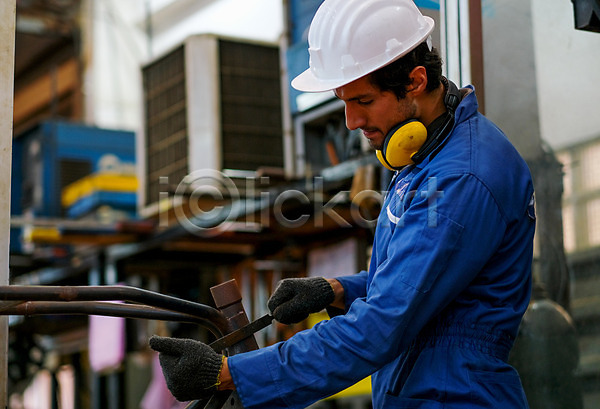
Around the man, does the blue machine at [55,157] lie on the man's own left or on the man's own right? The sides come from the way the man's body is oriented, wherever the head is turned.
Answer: on the man's own right

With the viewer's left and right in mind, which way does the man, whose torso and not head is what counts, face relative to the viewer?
facing to the left of the viewer

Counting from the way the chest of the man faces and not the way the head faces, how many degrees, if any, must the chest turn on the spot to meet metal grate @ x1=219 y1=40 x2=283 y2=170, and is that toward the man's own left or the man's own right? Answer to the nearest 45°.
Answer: approximately 90° to the man's own right

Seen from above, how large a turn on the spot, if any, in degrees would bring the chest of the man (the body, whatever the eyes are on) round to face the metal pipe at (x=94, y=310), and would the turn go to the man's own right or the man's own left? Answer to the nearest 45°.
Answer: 0° — they already face it

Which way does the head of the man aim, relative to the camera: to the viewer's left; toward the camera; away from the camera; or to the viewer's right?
to the viewer's left

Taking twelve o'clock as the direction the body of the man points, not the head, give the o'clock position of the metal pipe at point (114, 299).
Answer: The metal pipe is roughly at 12 o'clock from the man.

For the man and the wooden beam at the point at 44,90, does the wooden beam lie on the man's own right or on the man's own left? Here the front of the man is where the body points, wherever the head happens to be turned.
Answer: on the man's own right

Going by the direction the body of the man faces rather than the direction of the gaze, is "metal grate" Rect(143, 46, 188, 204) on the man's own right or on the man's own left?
on the man's own right

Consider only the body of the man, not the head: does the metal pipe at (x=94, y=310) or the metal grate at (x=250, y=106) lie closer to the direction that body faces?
the metal pipe
